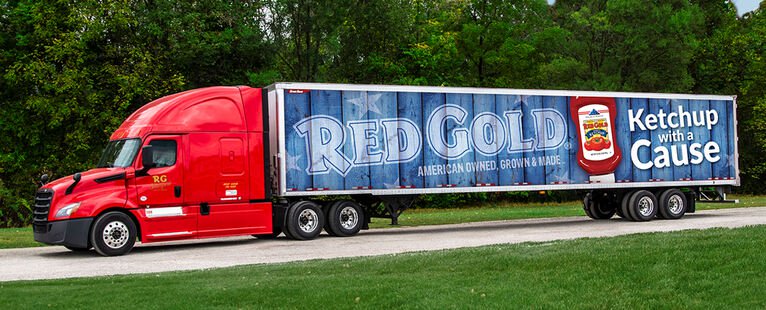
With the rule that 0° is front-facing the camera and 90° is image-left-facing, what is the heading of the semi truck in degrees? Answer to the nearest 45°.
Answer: approximately 45°
